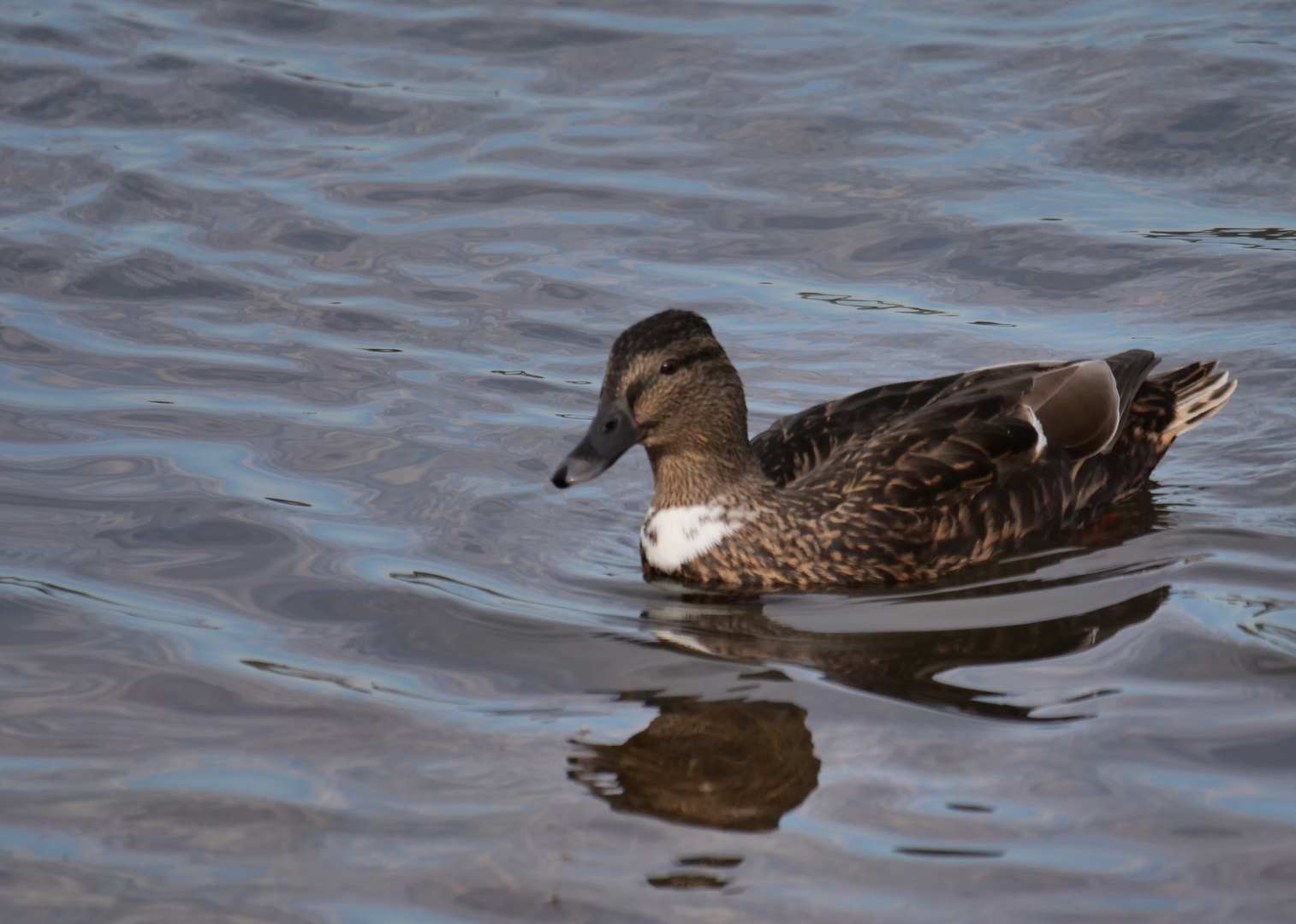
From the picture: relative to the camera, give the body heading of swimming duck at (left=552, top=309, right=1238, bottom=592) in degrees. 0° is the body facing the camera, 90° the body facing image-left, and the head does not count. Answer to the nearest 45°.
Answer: approximately 45°
